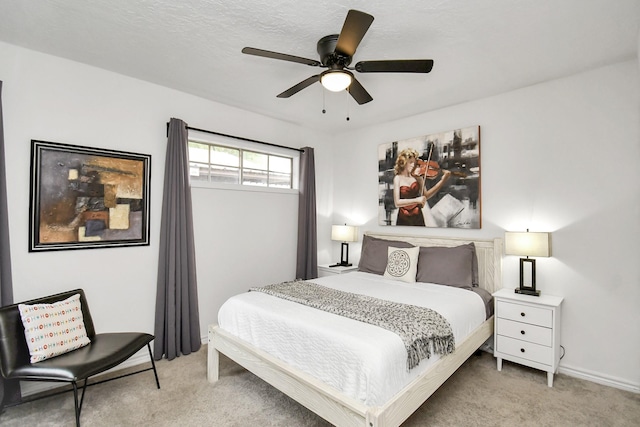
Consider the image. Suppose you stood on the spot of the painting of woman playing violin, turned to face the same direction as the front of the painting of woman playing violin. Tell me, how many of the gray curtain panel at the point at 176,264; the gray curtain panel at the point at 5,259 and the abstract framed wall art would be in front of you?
3

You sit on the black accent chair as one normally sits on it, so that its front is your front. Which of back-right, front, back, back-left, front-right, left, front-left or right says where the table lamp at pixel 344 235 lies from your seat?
front-left

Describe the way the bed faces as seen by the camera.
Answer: facing the viewer and to the left of the viewer

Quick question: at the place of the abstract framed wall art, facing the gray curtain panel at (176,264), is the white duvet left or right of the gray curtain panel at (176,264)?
right

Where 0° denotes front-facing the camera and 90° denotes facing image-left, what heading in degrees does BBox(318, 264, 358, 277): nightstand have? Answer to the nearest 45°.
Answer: approximately 45°

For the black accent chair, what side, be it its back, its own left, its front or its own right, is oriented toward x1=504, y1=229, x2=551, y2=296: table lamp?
front

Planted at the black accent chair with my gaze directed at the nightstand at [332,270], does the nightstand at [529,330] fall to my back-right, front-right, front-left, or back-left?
front-right

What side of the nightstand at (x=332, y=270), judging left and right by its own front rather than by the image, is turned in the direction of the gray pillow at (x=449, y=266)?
left

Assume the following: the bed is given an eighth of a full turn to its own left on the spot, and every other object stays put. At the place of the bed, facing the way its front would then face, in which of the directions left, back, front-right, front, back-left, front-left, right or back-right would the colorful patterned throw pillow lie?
right

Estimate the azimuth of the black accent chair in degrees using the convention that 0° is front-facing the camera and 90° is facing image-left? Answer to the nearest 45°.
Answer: approximately 315°

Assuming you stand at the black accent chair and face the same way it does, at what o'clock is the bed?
The bed is roughly at 12 o'clock from the black accent chair.

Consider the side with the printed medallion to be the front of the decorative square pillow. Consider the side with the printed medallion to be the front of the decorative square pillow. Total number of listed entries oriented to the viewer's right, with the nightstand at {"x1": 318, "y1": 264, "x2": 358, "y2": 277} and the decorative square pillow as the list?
0

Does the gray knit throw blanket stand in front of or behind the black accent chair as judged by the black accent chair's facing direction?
in front
